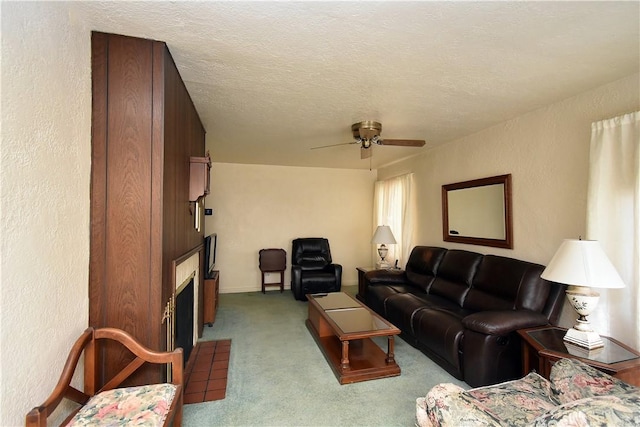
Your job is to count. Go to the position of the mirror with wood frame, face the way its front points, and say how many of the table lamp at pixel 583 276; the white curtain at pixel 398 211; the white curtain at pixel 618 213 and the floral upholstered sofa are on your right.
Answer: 1

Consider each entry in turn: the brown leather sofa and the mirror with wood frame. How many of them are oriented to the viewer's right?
0

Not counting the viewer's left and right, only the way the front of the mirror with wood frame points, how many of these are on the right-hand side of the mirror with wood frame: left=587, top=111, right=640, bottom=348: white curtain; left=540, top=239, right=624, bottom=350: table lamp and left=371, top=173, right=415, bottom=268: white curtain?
1

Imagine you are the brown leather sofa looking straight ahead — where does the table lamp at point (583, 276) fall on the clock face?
The table lamp is roughly at 9 o'clock from the brown leather sofa.

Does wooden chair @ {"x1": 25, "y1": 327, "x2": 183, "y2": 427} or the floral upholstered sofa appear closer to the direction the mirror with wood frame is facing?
the wooden chair

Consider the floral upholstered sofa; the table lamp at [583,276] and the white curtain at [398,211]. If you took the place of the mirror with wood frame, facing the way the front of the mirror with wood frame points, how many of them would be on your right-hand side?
1

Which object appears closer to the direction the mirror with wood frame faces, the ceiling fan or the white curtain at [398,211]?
the ceiling fan

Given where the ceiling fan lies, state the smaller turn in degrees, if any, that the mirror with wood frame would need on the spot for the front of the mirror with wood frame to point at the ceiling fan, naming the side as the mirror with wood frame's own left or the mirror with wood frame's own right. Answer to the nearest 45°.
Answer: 0° — it already faces it

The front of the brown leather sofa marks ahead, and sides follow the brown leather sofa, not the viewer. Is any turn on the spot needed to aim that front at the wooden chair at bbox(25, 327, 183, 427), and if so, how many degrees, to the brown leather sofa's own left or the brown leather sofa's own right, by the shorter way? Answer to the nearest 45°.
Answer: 0° — it already faces it

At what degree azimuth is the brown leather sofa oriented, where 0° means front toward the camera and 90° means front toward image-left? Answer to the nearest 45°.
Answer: approximately 45°

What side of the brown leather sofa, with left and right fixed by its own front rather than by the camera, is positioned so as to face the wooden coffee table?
front

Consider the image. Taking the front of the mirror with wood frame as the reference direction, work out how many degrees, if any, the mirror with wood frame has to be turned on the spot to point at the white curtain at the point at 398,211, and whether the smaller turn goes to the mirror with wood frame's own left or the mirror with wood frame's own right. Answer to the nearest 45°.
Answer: approximately 90° to the mirror with wood frame's own right

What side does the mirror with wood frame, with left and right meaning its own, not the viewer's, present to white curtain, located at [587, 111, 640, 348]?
left
